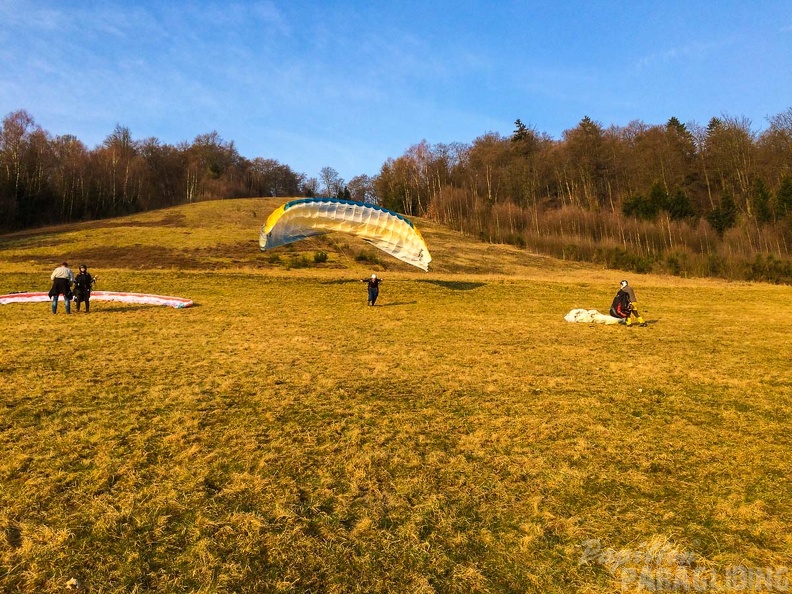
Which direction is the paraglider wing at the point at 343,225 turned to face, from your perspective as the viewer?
facing the viewer

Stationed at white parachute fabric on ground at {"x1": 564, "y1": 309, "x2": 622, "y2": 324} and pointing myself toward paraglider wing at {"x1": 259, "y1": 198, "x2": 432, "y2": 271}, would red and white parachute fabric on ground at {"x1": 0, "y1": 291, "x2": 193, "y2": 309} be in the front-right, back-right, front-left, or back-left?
front-left

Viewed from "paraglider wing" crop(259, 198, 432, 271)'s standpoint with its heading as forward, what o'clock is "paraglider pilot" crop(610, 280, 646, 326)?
The paraglider pilot is roughly at 10 o'clock from the paraglider wing.

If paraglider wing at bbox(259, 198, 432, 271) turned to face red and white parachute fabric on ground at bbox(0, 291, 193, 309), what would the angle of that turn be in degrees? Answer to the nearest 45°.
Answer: approximately 90° to its right

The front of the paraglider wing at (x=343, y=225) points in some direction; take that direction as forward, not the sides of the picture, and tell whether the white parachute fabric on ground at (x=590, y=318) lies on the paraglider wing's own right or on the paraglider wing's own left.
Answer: on the paraglider wing's own left

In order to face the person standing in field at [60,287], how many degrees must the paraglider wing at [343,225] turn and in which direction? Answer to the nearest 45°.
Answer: approximately 45° to its right
